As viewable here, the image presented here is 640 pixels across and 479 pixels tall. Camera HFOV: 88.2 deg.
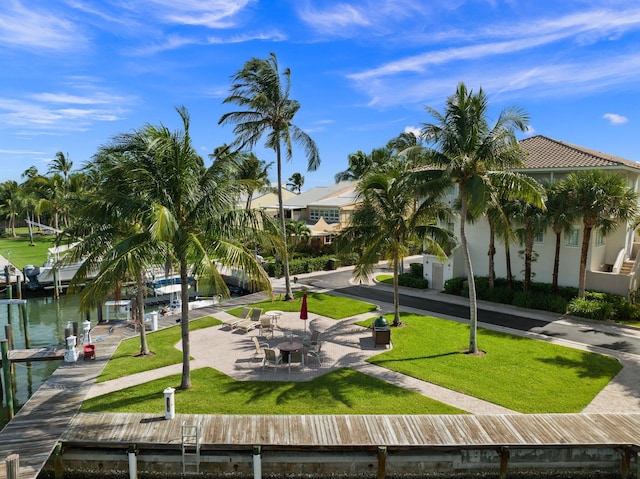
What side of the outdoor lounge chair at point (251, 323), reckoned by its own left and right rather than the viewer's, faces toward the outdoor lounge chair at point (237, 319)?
right

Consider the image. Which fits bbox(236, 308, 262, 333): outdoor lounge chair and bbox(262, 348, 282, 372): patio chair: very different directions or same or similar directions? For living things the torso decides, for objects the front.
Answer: very different directions

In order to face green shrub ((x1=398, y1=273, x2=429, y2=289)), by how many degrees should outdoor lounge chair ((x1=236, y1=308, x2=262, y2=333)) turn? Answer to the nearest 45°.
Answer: approximately 180°

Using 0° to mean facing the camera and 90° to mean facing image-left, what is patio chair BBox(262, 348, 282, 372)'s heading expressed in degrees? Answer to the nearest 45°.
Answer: approximately 225°

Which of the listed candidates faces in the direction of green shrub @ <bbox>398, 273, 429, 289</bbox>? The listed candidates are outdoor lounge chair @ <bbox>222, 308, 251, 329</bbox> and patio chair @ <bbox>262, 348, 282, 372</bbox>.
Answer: the patio chair

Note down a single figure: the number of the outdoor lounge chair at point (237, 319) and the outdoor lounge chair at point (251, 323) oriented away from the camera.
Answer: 0

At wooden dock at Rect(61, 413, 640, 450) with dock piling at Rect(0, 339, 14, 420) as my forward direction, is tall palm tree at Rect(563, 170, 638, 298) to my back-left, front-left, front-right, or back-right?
back-right

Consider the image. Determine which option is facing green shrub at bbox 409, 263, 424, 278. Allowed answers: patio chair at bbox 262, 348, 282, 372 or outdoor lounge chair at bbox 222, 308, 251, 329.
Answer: the patio chair

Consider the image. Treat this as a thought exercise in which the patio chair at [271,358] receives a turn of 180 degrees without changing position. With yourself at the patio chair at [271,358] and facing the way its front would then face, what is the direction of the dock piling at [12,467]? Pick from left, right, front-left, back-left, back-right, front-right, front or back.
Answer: front

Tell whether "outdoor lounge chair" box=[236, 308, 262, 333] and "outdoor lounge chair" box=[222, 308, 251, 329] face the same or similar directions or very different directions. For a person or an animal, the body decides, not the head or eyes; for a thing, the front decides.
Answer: same or similar directions

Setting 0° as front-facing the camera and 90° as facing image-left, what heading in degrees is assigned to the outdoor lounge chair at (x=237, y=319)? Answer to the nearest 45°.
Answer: approximately 45°

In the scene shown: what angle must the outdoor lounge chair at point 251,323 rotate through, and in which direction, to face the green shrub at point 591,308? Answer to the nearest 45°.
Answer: approximately 135° to its left

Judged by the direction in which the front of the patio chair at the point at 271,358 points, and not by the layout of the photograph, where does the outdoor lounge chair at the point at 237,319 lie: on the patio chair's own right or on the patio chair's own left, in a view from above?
on the patio chair's own left

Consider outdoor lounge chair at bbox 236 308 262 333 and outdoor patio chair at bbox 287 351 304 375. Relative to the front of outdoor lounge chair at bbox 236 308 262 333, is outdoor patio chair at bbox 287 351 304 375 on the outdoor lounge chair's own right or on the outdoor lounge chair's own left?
on the outdoor lounge chair's own left

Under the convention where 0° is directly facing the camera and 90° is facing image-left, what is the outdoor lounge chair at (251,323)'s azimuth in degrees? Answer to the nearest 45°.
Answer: approximately 45°

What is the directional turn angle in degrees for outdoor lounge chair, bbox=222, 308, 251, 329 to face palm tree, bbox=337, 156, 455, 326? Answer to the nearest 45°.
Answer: approximately 90° to its left

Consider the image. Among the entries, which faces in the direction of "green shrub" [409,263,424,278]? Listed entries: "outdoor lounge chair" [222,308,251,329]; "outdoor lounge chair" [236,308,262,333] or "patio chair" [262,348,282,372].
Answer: the patio chair

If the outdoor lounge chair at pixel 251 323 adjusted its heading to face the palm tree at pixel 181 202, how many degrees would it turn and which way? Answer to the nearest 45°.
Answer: approximately 45° to its left
